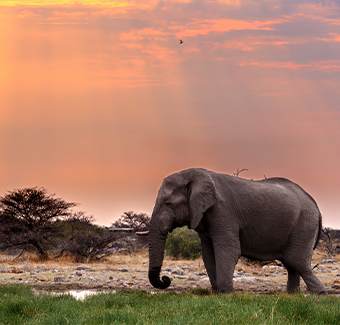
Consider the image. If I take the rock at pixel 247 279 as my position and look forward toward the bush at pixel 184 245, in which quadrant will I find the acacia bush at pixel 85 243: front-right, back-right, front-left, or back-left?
front-left

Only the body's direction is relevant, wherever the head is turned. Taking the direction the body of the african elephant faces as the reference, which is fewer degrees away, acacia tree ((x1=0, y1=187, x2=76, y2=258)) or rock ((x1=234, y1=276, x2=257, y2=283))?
the acacia tree

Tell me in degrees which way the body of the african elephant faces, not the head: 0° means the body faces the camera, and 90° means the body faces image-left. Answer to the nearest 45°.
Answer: approximately 90°

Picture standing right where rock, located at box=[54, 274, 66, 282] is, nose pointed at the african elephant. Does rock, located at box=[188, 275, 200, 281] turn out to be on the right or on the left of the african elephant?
left

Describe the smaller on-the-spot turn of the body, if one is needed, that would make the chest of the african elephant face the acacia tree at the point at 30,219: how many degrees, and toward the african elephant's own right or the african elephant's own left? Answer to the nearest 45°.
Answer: approximately 45° to the african elephant's own right

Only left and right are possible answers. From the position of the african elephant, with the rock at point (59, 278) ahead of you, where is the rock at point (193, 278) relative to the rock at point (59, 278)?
right

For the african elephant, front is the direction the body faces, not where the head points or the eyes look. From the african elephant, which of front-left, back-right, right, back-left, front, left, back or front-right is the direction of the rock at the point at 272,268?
right

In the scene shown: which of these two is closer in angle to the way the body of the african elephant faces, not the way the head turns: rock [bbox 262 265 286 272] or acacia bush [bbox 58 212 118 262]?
the acacia bush

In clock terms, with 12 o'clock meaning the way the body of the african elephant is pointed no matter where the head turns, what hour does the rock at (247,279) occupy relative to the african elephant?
The rock is roughly at 3 o'clock from the african elephant.

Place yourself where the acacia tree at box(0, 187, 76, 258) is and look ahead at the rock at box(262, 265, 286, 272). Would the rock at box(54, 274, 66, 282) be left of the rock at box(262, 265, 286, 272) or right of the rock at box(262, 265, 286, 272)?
right

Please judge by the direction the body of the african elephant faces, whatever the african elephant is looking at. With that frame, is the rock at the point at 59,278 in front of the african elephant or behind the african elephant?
in front

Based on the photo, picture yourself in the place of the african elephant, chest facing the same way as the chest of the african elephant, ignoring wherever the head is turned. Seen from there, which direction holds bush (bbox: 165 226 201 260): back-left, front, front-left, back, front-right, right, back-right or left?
right

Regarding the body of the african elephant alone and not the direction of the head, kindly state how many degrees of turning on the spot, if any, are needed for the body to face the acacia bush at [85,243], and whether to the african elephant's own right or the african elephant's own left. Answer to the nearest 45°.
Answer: approximately 45° to the african elephant's own right

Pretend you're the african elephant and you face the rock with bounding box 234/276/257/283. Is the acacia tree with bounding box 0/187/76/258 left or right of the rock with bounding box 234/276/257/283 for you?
left
